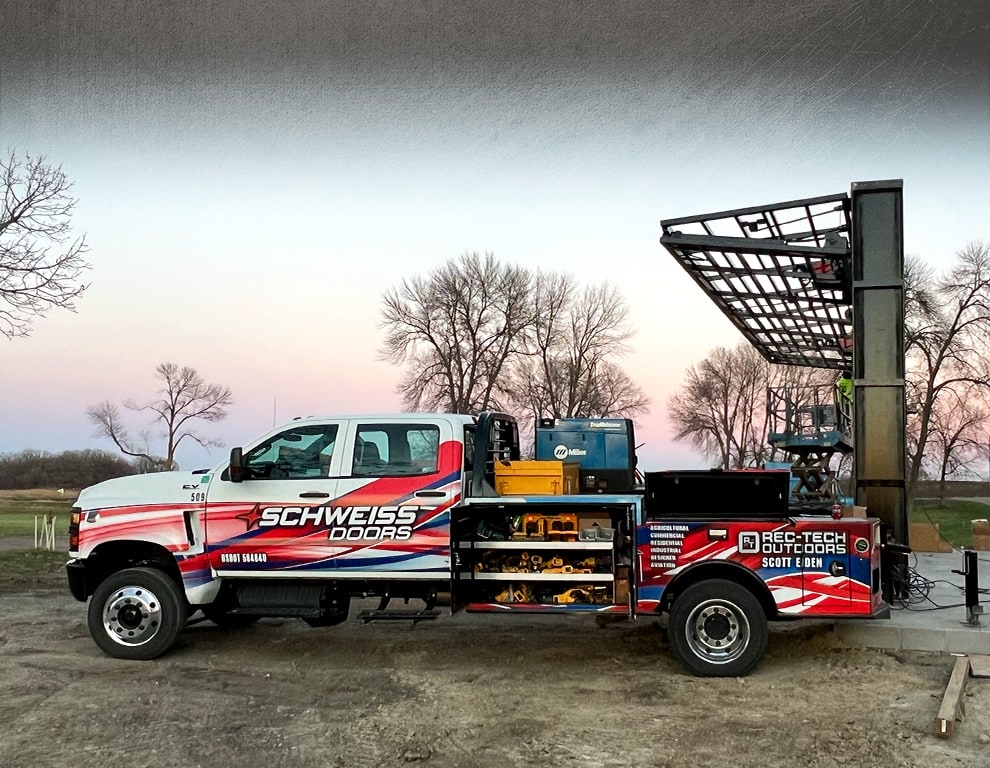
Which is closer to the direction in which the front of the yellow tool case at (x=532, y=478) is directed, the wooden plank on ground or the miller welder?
the wooden plank on ground

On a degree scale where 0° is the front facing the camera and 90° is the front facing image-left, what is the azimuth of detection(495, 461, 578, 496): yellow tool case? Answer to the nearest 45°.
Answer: approximately 0°

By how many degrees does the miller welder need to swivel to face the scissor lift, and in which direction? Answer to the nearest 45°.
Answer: approximately 90° to its left

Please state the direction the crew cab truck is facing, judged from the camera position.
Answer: facing to the left of the viewer

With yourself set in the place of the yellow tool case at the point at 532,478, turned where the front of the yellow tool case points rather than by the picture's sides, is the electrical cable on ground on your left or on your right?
on your left

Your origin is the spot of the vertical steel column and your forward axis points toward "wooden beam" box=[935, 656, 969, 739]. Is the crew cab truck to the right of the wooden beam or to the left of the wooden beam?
right

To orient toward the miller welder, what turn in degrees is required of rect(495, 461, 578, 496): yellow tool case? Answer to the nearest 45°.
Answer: approximately 135° to its left

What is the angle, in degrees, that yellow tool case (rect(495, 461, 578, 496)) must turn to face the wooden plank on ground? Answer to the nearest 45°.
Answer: approximately 90° to its left

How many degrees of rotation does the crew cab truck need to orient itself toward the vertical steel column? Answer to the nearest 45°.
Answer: approximately 135° to its right

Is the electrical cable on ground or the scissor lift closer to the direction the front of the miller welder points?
the electrical cable on ground
